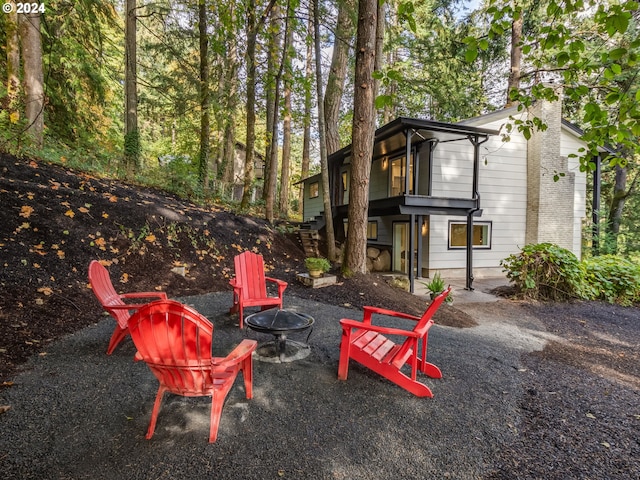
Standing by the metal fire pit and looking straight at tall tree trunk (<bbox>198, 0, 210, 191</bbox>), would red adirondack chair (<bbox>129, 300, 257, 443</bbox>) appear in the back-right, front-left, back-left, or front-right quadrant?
back-left

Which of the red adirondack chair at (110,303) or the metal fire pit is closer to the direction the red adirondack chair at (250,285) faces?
the metal fire pit

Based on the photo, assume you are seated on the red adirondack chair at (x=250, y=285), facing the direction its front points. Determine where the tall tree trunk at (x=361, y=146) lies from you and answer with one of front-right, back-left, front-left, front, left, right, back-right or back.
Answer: left

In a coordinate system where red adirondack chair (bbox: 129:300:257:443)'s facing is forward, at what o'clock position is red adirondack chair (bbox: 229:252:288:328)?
red adirondack chair (bbox: 229:252:288:328) is roughly at 11 o'clock from red adirondack chair (bbox: 129:300:257:443).

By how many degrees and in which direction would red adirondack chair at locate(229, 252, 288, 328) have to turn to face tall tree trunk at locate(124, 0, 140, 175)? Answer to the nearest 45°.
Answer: approximately 180°

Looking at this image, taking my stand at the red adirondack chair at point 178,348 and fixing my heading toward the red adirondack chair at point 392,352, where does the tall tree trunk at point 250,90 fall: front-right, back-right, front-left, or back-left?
front-left

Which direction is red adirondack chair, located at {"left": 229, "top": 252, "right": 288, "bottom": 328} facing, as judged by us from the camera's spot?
facing the viewer and to the right of the viewer

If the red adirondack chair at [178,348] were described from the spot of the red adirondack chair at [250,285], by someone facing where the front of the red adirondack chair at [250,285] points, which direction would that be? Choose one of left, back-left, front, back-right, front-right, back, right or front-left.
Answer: front-right

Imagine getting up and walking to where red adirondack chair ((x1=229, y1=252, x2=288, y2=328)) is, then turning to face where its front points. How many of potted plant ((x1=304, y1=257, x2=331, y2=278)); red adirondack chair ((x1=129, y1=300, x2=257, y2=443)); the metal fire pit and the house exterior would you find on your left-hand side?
2

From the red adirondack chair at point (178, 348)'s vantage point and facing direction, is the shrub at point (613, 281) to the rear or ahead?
ahead

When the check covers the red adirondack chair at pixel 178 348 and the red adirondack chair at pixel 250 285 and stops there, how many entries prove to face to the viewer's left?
0

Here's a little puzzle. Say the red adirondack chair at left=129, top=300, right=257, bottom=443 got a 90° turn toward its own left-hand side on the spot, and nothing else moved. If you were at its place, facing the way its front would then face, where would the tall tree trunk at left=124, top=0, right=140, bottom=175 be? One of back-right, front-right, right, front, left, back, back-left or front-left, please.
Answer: front-right

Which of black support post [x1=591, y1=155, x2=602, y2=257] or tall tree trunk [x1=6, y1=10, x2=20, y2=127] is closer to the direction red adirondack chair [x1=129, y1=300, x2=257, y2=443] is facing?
the black support post

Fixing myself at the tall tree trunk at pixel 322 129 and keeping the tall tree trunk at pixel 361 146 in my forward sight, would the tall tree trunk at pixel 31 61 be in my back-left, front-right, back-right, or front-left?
back-right

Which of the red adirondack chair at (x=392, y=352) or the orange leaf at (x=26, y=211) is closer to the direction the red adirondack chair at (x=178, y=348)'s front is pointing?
the red adirondack chair

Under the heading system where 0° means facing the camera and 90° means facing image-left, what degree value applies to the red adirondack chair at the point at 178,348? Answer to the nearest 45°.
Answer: approximately 225°

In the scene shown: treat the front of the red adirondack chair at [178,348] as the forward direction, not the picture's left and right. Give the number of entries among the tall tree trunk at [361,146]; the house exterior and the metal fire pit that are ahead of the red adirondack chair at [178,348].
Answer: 3

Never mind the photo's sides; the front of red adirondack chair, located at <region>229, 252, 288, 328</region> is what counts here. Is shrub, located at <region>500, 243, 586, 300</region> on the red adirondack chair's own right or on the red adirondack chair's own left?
on the red adirondack chair's own left

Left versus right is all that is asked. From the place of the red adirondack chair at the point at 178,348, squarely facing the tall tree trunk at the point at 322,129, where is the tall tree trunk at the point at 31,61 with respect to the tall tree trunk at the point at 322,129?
left
